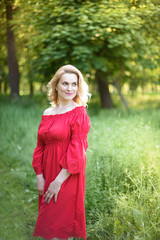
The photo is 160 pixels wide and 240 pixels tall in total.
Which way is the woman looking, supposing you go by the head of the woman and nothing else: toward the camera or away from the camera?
toward the camera

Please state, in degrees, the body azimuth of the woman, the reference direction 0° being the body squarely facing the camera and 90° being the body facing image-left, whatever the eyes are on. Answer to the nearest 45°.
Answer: approximately 45°

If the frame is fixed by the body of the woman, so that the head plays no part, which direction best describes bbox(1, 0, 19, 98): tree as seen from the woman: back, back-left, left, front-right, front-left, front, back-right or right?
back-right

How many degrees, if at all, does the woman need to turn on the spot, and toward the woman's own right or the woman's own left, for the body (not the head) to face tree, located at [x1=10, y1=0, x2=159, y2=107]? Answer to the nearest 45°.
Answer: approximately 135° to the woman's own right
